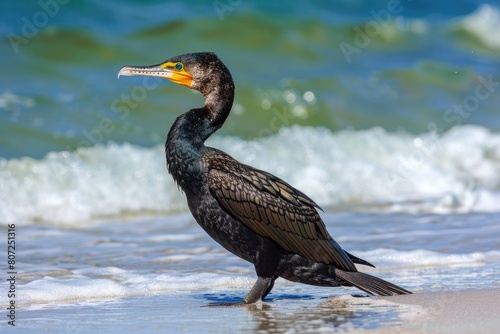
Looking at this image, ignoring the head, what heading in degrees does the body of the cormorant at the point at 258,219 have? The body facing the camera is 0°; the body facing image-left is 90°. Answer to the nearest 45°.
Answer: approximately 90°
